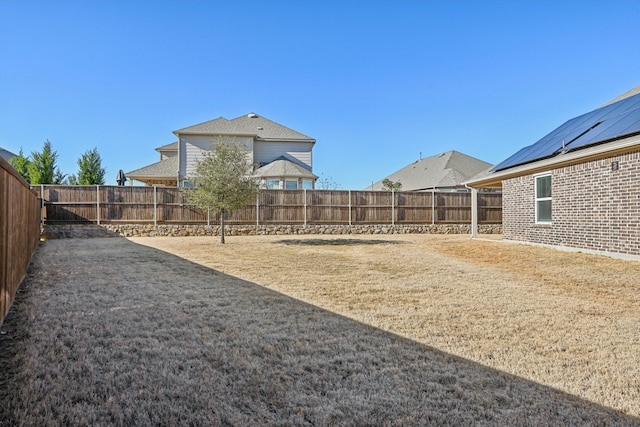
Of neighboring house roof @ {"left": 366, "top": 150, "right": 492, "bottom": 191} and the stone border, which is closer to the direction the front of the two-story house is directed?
the neighboring house roof

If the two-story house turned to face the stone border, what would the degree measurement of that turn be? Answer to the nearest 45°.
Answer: approximately 180°

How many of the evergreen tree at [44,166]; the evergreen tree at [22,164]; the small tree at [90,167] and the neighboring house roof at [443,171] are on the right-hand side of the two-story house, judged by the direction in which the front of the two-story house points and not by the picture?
1

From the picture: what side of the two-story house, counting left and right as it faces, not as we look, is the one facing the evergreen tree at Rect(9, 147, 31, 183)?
left

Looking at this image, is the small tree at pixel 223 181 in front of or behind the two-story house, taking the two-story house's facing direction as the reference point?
behind

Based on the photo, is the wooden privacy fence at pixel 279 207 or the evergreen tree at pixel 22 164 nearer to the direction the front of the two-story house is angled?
the evergreen tree

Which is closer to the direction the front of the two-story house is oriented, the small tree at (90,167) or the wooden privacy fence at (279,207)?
the small tree

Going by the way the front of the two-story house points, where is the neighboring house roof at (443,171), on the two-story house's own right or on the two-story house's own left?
on the two-story house's own right

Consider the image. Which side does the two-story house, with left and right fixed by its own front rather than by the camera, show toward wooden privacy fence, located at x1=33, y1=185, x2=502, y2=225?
back

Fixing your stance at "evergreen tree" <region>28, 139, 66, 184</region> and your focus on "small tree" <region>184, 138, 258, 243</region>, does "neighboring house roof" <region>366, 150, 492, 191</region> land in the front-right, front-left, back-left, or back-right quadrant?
front-left

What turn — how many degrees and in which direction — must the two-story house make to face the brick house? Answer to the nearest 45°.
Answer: approximately 135° to its right

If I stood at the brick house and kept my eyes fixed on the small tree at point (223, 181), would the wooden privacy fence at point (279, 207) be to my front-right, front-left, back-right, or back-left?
front-right

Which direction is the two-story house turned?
away from the camera

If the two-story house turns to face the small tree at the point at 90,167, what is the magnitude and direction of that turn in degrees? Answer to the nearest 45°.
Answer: approximately 45° to its left

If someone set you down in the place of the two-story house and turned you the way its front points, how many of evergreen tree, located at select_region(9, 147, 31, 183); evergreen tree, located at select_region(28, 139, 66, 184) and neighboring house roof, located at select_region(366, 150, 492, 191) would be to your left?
2

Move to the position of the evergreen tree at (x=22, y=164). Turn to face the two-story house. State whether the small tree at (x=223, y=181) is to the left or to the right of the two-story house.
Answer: right
